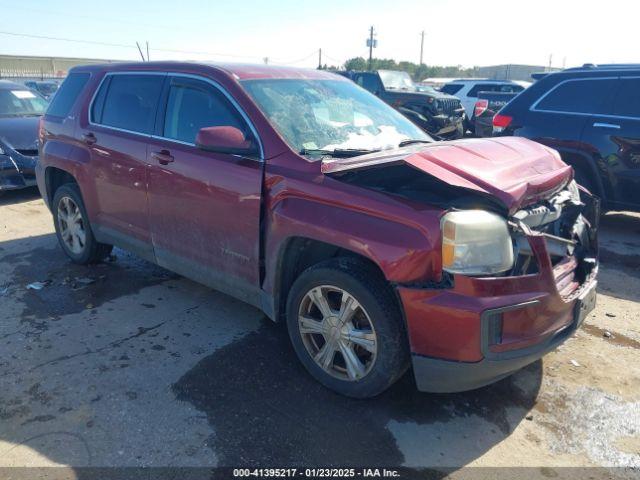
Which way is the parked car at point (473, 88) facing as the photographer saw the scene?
facing away from the viewer and to the right of the viewer

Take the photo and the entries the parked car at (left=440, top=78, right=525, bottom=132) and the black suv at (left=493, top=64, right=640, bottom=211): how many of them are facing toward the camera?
0

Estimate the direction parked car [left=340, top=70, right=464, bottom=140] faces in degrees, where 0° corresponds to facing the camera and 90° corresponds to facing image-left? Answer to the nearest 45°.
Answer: approximately 315°

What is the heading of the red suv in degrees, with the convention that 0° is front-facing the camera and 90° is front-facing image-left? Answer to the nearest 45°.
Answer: approximately 315°

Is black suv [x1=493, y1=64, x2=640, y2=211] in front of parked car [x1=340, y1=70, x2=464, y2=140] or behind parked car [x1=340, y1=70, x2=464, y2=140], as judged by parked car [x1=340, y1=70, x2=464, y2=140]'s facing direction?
in front

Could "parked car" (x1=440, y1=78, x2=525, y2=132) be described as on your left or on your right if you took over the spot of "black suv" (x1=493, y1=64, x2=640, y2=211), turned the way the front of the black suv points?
on your left

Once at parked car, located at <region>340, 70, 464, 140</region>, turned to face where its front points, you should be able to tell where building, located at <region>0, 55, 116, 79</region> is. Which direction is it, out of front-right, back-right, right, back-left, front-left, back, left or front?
back

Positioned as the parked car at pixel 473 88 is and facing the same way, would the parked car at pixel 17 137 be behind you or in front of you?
behind

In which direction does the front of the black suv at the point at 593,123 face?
to the viewer's right

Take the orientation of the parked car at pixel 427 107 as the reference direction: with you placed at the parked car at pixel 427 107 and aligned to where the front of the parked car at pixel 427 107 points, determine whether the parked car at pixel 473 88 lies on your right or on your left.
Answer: on your left
